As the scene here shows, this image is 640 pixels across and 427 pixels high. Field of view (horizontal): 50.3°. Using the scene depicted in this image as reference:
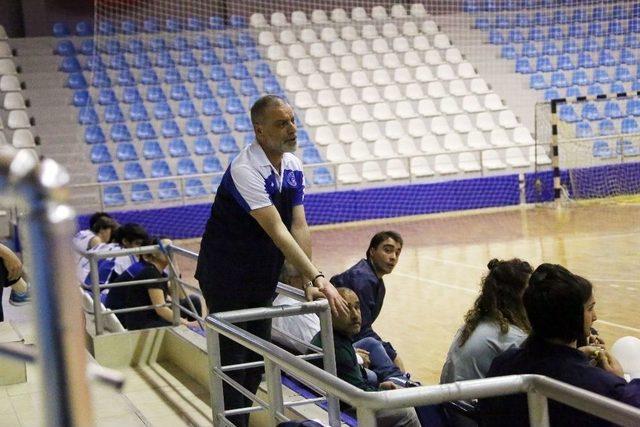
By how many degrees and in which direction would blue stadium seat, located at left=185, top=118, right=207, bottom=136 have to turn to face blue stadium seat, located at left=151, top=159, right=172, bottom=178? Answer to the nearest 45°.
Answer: approximately 90° to its right

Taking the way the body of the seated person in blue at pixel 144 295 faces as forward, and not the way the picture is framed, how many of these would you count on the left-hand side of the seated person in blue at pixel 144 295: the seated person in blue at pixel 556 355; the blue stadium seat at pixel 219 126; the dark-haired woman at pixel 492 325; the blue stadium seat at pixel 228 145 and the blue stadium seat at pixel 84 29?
3

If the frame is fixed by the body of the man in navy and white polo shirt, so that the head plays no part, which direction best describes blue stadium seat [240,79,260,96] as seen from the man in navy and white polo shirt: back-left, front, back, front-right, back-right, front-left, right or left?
back-left

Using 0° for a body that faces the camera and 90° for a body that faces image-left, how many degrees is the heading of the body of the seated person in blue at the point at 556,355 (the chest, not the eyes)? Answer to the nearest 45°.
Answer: approximately 225°

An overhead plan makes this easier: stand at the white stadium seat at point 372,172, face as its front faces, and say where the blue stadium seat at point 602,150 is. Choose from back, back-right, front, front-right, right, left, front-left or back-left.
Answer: front-left

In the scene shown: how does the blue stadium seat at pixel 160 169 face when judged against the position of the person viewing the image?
facing the viewer and to the right of the viewer

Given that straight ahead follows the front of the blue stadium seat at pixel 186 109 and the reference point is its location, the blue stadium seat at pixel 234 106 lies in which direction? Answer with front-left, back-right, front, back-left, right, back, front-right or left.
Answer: front-left

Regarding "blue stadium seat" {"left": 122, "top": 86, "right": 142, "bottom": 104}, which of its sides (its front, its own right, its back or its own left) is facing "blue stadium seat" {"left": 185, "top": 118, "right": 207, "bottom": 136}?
front

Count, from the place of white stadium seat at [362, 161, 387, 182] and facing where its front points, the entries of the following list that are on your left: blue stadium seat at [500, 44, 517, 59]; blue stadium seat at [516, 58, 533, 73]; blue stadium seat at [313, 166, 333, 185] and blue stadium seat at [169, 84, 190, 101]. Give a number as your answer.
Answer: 2

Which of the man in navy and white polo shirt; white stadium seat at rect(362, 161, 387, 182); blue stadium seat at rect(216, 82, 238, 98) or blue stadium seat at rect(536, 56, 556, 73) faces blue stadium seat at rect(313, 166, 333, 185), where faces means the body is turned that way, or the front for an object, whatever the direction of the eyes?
blue stadium seat at rect(216, 82, 238, 98)

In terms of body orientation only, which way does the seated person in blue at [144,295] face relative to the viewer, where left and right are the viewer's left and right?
facing to the right of the viewer

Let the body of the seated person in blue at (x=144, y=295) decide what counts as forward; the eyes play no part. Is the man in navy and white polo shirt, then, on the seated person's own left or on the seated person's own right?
on the seated person's own right

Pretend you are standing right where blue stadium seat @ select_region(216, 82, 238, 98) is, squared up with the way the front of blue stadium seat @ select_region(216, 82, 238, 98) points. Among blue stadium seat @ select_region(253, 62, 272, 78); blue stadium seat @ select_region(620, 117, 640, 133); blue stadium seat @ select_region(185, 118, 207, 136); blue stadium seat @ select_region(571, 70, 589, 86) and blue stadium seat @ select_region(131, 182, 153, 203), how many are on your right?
2

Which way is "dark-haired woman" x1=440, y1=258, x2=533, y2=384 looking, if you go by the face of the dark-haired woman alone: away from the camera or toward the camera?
away from the camera

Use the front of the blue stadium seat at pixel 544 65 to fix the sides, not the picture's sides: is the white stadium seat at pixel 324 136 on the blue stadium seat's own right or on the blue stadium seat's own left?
on the blue stadium seat's own right
